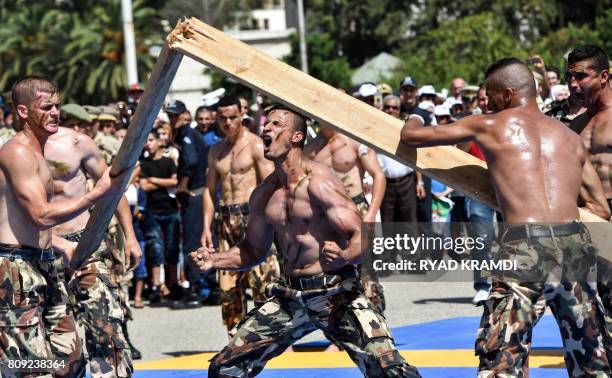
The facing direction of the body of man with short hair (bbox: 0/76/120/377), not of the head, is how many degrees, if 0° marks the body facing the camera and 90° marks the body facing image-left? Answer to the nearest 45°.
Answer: approximately 270°

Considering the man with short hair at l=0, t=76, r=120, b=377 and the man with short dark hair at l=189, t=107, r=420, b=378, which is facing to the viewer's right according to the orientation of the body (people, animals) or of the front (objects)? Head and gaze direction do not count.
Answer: the man with short hair at l=0, t=76, r=120, b=377

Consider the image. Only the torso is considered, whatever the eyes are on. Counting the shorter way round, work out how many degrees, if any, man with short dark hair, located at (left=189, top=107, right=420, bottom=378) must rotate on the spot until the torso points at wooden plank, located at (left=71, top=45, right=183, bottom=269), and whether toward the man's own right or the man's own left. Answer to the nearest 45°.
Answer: approximately 45° to the man's own right

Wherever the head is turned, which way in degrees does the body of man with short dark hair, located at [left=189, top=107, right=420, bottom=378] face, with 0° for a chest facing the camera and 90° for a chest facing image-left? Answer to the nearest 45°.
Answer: approximately 45°

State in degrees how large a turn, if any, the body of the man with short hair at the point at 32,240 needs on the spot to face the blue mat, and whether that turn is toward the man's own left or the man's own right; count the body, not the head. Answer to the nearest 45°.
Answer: approximately 45° to the man's own left

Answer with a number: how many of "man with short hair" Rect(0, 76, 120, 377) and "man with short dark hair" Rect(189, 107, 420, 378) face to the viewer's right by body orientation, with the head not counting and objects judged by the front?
1

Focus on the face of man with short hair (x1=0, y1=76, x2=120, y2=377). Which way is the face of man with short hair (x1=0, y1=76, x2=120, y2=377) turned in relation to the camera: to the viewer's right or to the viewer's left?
to the viewer's right

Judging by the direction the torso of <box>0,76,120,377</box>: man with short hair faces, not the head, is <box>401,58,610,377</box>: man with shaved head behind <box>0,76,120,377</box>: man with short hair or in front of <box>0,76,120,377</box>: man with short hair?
in front
